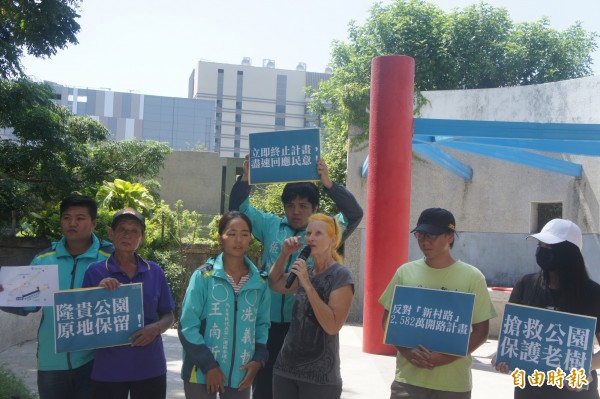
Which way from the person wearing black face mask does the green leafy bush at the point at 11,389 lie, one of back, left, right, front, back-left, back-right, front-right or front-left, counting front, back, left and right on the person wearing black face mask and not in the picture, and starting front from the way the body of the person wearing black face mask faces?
front-right

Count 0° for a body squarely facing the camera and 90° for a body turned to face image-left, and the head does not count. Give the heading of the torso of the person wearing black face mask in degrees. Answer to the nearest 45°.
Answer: approximately 45°

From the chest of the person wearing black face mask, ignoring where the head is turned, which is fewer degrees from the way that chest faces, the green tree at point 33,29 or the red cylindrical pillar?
the green tree

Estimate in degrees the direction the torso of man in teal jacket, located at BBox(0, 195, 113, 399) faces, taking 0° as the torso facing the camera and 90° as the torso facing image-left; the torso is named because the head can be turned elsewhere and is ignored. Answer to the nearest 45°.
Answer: approximately 0°

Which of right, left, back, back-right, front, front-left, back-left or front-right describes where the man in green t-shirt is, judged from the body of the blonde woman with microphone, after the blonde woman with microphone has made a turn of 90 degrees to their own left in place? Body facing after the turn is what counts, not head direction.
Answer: front-left

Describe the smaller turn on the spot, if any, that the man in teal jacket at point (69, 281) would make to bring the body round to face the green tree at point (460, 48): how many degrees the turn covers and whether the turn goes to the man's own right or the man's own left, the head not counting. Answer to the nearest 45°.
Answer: approximately 135° to the man's own left

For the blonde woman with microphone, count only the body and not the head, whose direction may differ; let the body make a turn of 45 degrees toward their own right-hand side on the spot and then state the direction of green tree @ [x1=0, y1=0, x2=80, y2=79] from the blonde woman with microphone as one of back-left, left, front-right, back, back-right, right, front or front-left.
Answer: front-right

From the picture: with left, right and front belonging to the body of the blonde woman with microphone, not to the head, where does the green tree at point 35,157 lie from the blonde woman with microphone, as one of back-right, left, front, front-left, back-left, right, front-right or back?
right

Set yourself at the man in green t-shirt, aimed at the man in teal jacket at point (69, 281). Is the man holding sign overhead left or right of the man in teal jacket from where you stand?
right

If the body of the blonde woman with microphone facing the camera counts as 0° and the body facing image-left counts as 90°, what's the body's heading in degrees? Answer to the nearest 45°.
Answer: approximately 45°

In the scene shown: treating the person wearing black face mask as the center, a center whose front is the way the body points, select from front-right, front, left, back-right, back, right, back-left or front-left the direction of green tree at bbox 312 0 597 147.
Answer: back-right

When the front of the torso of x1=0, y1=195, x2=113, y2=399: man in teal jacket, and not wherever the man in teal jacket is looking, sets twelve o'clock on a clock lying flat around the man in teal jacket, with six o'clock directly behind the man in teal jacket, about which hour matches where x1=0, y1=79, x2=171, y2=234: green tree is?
The green tree is roughly at 6 o'clock from the man in teal jacket.
